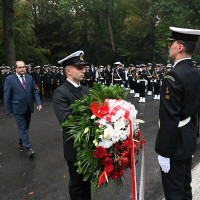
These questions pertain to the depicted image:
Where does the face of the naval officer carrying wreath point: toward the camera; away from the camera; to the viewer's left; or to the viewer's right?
to the viewer's right

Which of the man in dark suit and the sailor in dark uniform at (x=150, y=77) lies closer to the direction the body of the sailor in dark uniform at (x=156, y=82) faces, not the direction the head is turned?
the man in dark suit

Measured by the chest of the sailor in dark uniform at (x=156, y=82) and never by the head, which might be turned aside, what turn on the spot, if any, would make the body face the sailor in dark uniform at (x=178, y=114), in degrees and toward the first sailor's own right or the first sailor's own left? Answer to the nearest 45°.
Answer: approximately 45° to the first sailor's own left

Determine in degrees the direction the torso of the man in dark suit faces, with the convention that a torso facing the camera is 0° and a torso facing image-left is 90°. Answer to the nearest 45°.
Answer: approximately 315°

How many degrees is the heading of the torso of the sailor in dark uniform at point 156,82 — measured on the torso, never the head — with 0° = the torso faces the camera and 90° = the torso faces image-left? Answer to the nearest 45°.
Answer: approximately 45°

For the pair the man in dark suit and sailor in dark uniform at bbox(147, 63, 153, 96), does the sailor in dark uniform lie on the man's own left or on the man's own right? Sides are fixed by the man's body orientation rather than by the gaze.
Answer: on the man's own left
